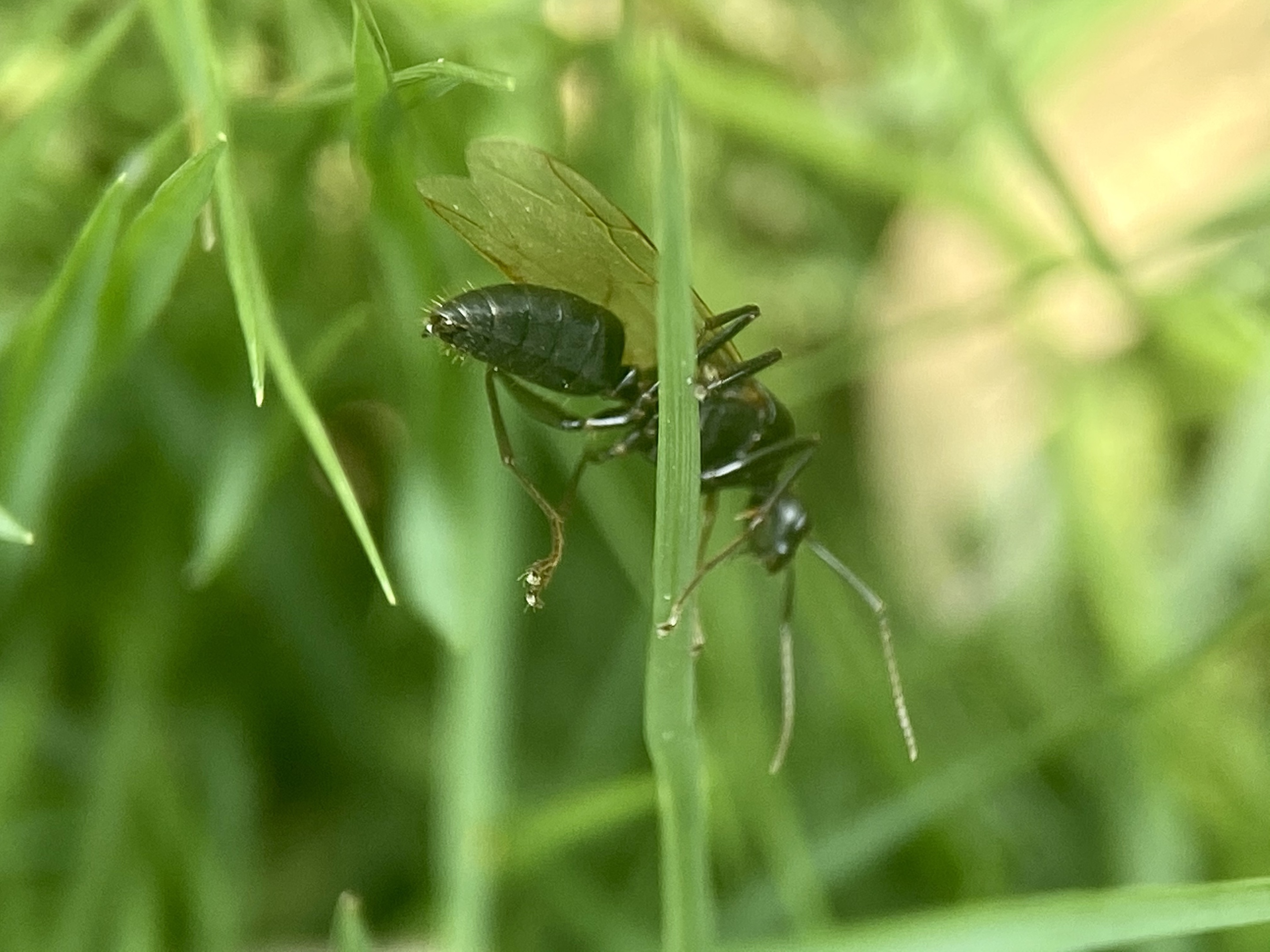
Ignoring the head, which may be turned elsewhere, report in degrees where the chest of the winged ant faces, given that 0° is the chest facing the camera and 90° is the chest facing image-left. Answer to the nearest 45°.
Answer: approximately 270°
